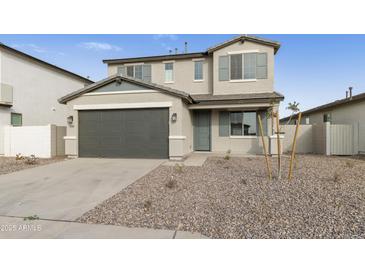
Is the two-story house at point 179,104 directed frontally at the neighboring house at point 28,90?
no

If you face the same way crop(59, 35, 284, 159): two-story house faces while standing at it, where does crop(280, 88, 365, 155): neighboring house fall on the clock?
The neighboring house is roughly at 9 o'clock from the two-story house.

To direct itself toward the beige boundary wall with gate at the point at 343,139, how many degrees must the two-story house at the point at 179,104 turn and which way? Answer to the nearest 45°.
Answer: approximately 90° to its left

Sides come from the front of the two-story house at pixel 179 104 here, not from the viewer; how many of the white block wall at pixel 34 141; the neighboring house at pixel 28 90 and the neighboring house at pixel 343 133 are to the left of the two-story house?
1

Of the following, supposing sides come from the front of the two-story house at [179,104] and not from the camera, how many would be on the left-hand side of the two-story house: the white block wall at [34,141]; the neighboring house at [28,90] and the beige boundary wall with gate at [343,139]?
1

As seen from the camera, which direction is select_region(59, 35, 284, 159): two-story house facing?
toward the camera

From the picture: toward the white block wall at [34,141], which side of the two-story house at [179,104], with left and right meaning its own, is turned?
right

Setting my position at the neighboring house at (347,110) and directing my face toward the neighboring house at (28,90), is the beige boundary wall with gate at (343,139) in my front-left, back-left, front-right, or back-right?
front-left

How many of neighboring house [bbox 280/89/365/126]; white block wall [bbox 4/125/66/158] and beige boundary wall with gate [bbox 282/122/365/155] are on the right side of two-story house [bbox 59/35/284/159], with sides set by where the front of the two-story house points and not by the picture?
1

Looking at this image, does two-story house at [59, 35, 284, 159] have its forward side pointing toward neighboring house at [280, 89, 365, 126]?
no
